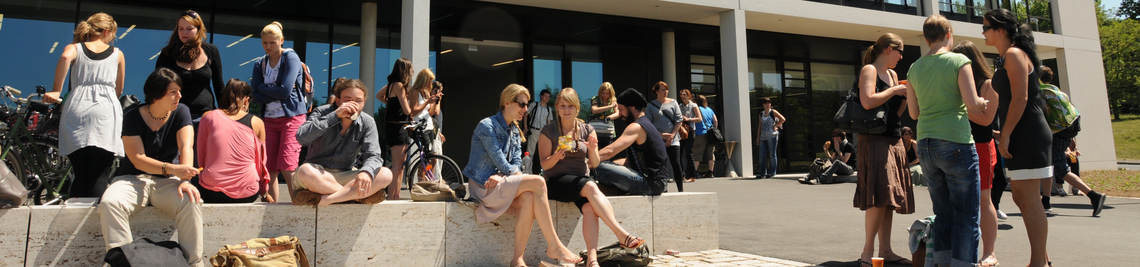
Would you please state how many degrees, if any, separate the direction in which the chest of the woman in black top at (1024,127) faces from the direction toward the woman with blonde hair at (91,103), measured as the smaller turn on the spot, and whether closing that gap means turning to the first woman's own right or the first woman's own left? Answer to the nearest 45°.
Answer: approximately 45° to the first woman's own left

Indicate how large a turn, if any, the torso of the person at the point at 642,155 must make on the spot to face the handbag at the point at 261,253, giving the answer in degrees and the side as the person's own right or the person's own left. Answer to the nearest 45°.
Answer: approximately 45° to the person's own left

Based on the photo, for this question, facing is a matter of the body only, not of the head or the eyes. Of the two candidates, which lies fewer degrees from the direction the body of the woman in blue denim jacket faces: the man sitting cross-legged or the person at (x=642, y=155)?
the person

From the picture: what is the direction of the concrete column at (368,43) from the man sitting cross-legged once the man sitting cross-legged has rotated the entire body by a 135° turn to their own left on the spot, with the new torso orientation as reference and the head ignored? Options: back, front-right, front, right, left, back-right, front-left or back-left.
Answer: front-left

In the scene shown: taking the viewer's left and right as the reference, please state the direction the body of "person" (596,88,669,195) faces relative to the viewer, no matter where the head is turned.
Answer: facing to the left of the viewer

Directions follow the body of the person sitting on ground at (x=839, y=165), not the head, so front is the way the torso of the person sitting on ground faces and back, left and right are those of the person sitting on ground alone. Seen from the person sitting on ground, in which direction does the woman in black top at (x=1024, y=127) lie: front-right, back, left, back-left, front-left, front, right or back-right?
front-left

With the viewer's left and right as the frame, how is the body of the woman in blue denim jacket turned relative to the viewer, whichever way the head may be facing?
facing the viewer and to the right of the viewer

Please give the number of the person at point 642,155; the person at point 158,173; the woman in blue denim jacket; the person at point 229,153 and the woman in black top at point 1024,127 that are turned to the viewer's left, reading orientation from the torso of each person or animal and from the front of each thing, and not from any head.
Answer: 2

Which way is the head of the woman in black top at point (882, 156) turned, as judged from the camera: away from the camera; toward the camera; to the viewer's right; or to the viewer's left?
to the viewer's right

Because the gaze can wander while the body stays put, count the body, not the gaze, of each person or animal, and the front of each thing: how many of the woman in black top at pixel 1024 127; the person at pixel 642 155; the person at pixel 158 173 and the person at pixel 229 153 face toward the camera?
1

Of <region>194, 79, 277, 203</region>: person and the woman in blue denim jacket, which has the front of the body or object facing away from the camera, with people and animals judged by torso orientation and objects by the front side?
the person

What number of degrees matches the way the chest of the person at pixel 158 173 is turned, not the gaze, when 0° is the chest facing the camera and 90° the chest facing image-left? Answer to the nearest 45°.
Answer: approximately 0°
